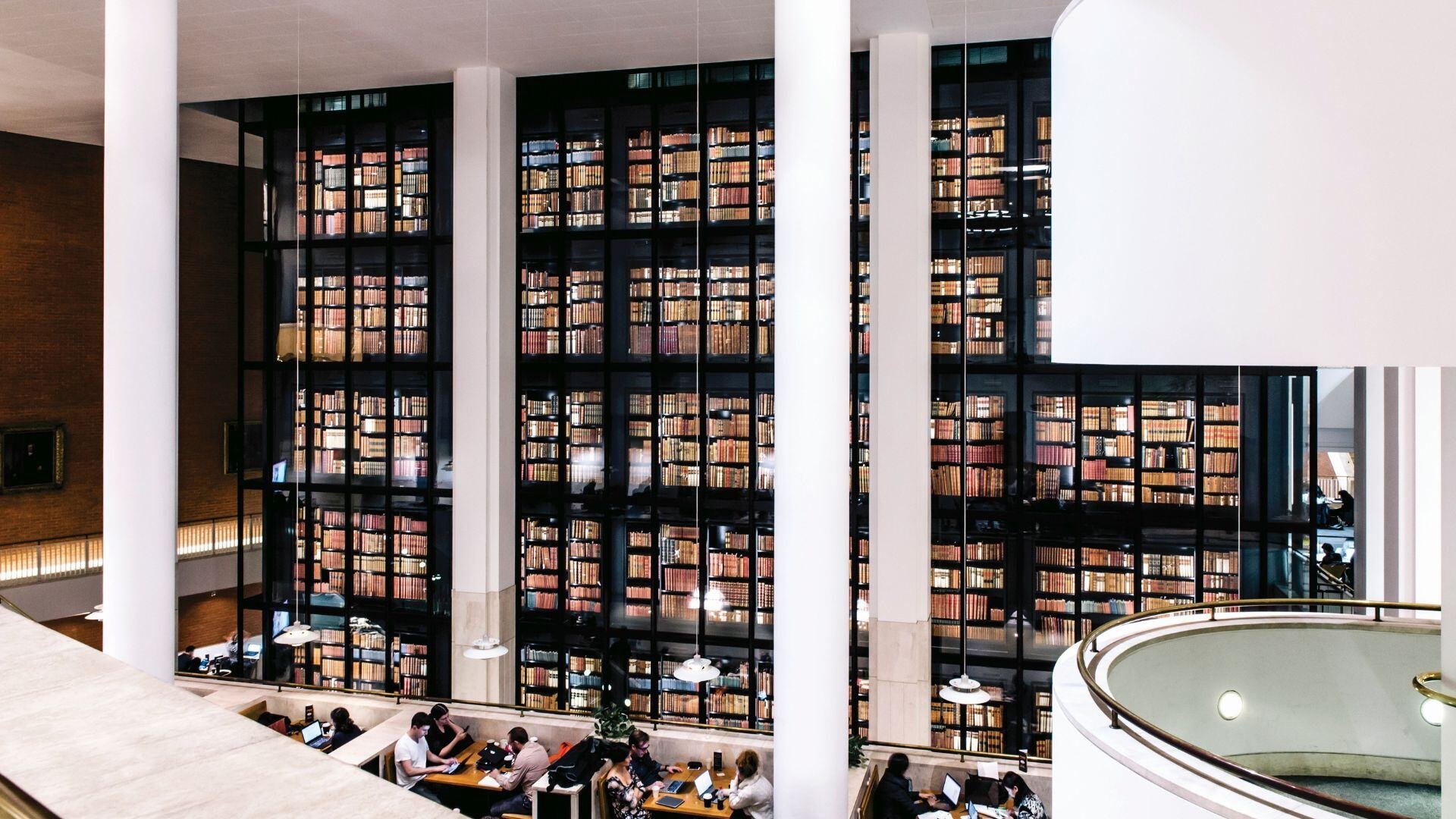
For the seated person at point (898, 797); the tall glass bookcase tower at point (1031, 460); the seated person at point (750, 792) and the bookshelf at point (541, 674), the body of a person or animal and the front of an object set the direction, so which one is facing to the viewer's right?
the seated person at point (898, 797)

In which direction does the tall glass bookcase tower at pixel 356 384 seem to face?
toward the camera

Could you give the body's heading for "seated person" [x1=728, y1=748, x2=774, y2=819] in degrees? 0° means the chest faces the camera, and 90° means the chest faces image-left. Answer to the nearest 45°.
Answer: approximately 90°

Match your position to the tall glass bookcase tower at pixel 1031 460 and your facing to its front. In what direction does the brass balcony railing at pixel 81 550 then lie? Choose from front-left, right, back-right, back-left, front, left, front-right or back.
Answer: right

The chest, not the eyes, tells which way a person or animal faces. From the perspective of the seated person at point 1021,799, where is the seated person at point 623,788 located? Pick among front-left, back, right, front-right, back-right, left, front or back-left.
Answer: front

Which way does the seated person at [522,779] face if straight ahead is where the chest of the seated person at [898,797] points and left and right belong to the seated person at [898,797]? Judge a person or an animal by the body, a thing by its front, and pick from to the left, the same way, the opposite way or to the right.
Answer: the opposite way

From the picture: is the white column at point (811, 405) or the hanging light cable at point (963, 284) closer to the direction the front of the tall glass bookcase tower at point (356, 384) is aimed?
the white column

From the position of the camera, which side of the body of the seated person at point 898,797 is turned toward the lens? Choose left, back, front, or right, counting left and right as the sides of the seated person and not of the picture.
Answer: right

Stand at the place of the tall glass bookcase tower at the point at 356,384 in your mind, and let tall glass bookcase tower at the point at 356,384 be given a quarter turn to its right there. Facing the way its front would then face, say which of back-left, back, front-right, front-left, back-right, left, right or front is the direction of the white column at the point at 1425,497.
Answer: back-left

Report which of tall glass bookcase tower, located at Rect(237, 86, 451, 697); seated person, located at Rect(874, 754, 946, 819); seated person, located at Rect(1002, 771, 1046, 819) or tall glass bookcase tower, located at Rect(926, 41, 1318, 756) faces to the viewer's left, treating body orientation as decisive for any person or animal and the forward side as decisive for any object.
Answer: seated person, located at Rect(1002, 771, 1046, 819)

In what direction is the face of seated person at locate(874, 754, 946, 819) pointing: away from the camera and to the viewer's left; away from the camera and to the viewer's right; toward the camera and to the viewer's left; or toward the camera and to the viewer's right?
away from the camera and to the viewer's right

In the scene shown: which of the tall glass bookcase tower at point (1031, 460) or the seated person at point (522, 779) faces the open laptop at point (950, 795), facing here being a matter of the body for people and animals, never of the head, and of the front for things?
the tall glass bookcase tower

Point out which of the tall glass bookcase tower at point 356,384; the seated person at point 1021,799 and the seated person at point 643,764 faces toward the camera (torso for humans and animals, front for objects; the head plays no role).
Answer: the tall glass bookcase tower

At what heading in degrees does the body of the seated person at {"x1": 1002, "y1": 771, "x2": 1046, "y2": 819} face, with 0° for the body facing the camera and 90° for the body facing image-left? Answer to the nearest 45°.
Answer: approximately 90°

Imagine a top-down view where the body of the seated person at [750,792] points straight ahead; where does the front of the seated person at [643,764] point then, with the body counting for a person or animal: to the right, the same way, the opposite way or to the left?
the opposite way

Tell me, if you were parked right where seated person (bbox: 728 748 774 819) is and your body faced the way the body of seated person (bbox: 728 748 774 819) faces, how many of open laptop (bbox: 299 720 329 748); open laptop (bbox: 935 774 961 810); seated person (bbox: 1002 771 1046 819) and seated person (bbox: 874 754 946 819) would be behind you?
3
